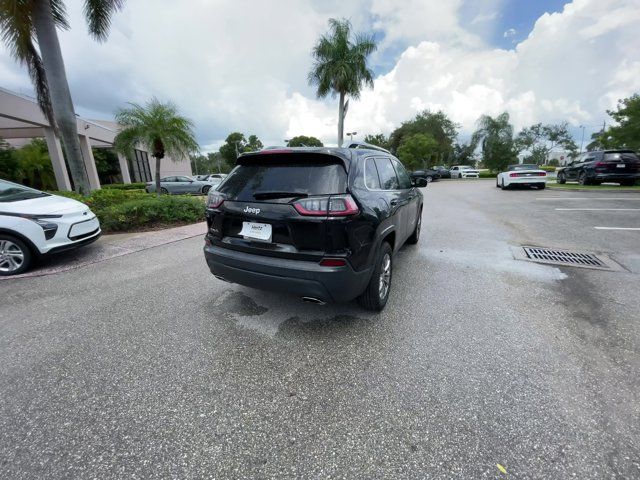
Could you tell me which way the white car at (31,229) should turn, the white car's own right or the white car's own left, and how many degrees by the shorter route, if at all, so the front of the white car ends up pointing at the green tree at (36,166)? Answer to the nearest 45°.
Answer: approximately 135° to the white car's own left

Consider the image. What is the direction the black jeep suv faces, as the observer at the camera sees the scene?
facing away from the viewer and to the right of the viewer

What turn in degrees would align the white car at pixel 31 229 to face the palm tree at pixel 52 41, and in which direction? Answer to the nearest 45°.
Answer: approximately 135° to its left

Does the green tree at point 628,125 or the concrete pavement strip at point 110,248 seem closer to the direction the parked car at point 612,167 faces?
the green tree

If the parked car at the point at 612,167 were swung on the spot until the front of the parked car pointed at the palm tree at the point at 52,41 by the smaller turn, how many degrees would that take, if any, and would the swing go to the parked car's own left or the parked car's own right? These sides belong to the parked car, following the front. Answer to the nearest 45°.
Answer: approximately 90° to the parked car's own left

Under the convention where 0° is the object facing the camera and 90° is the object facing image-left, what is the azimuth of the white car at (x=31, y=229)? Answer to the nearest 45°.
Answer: approximately 315°

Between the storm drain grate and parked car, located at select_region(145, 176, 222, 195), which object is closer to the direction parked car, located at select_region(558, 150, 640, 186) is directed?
the parked car

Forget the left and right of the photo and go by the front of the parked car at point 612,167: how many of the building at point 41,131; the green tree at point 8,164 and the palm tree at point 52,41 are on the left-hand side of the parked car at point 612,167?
3

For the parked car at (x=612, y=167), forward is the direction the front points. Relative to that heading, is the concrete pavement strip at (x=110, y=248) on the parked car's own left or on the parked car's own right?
on the parked car's own left

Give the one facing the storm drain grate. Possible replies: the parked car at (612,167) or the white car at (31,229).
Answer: the white car

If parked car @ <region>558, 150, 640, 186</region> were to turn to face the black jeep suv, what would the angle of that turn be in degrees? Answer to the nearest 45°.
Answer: approximately 135° to its left
